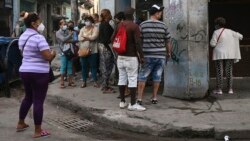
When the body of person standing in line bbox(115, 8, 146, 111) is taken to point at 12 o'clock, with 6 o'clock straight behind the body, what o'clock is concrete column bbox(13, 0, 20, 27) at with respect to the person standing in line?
The concrete column is roughly at 10 o'clock from the person standing in line.

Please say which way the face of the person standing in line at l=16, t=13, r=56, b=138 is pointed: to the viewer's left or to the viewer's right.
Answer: to the viewer's right

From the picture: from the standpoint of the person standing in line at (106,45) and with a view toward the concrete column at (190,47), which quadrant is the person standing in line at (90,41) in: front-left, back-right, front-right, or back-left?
back-left

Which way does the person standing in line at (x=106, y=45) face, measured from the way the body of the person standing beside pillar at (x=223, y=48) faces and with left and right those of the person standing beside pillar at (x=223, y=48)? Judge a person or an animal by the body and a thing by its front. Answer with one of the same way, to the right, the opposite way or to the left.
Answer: to the right

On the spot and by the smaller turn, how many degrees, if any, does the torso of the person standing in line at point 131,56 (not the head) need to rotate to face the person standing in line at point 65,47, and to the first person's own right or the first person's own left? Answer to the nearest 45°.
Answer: approximately 90° to the first person's own left

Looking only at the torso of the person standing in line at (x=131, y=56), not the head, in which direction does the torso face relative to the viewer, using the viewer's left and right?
facing away from the viewer and to the right of the viewer
